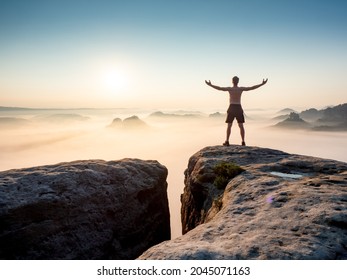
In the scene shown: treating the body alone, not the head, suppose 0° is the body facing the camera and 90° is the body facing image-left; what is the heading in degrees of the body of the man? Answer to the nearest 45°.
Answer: approximately 180°
